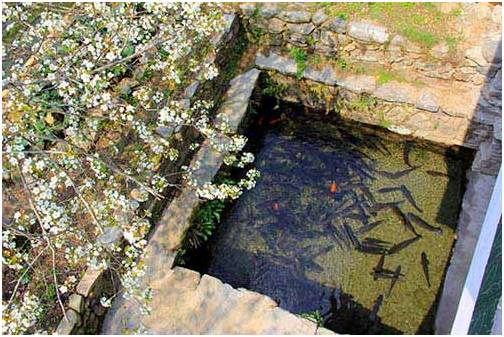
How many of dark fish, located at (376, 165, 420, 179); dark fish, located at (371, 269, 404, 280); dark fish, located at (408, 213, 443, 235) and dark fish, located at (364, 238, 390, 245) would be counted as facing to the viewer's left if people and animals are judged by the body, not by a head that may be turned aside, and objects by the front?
4

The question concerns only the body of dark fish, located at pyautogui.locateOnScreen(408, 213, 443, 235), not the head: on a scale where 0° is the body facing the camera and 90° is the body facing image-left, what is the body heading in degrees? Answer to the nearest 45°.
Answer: approximately 90°

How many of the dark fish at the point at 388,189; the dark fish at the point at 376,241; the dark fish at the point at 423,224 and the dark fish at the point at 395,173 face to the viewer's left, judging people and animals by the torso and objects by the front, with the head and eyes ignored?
4

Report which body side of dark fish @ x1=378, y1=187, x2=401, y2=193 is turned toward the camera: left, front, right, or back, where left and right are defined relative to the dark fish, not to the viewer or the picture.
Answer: left

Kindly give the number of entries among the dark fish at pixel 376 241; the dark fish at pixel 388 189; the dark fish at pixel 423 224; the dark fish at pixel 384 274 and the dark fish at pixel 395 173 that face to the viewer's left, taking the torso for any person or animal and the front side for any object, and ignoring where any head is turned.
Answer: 5

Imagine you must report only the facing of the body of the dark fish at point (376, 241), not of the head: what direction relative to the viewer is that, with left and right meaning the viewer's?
facing to the left of the viewer

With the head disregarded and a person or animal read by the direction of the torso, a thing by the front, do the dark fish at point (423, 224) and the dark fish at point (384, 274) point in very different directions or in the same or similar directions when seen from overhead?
same or similar directions

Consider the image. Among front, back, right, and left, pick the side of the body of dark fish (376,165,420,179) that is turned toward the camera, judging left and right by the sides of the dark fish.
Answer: left

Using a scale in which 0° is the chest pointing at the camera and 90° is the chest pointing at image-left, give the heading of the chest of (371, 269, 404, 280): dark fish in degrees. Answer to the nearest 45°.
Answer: approximately 90°
